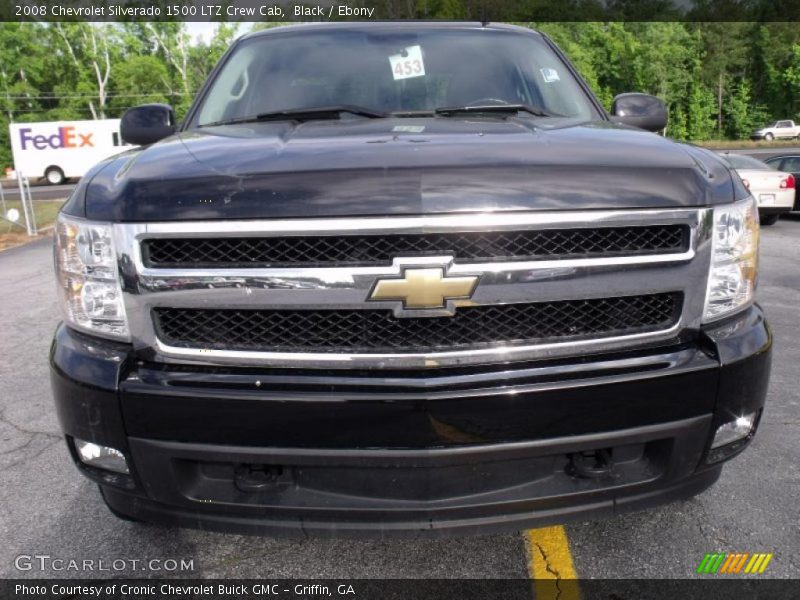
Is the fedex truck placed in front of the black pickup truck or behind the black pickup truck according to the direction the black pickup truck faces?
behind

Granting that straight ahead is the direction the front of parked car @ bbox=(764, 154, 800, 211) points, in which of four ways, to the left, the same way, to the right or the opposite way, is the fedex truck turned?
to the right

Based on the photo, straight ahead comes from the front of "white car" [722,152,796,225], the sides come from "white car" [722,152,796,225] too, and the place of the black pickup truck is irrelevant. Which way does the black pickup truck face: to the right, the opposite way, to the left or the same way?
the opposite way

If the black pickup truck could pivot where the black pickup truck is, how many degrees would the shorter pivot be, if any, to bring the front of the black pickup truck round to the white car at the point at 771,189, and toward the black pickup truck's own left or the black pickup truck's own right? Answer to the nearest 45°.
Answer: approximately 135° to the black pickup truck's own left

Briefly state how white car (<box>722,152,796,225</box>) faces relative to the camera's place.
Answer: facing away from the viewer and to the left of the viewer

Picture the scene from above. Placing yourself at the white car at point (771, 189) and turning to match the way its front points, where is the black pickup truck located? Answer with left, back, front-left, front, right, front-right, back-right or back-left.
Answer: back-left

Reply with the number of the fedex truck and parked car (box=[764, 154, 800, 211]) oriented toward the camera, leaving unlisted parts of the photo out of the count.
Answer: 0

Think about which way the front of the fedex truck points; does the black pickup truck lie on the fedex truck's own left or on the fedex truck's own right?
on the fedex truck's own right

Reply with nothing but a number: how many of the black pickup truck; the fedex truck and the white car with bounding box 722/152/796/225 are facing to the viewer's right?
1

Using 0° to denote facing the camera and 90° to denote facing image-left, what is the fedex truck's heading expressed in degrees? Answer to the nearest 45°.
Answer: approximately 270°

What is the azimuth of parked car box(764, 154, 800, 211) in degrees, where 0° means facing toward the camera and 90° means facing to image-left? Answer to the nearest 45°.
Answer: approximately 135°

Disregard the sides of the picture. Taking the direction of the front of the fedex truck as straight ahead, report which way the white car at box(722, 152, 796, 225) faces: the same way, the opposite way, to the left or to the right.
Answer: to the left

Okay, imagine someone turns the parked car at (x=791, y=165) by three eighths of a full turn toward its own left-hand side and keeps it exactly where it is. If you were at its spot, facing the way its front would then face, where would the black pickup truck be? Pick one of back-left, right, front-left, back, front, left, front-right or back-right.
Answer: front
